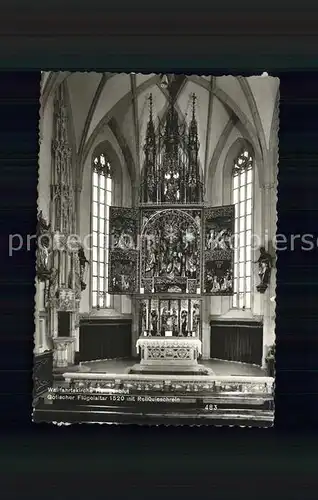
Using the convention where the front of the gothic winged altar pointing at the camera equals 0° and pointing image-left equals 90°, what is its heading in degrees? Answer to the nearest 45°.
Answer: approximately 0°

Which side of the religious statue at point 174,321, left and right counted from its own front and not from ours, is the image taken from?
front
